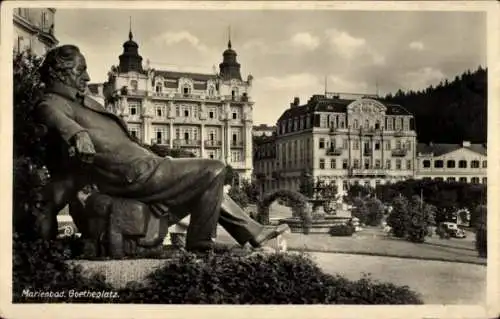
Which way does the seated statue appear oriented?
to the viewer's right

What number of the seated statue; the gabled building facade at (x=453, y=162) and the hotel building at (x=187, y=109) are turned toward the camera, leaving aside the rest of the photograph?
2

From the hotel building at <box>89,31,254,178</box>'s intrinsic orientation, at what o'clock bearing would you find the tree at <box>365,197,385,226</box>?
The tree is roughly at 11 o'clock from the hotel building.

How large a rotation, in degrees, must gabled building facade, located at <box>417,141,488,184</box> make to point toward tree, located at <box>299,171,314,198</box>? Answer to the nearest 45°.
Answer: approximately 90° to its right

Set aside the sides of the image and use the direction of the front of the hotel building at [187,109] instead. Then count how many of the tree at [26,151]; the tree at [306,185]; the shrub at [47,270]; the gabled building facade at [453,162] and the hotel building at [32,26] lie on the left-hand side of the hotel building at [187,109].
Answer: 2

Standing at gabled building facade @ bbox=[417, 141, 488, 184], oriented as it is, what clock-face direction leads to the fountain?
The fountain is roughly at 12 o'clock from the gabled building facade.

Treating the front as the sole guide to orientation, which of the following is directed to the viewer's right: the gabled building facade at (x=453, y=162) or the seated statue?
the seated statue

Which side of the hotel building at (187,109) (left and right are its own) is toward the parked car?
front

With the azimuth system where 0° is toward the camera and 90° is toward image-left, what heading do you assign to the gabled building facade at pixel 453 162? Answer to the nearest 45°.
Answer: approximately 0°
